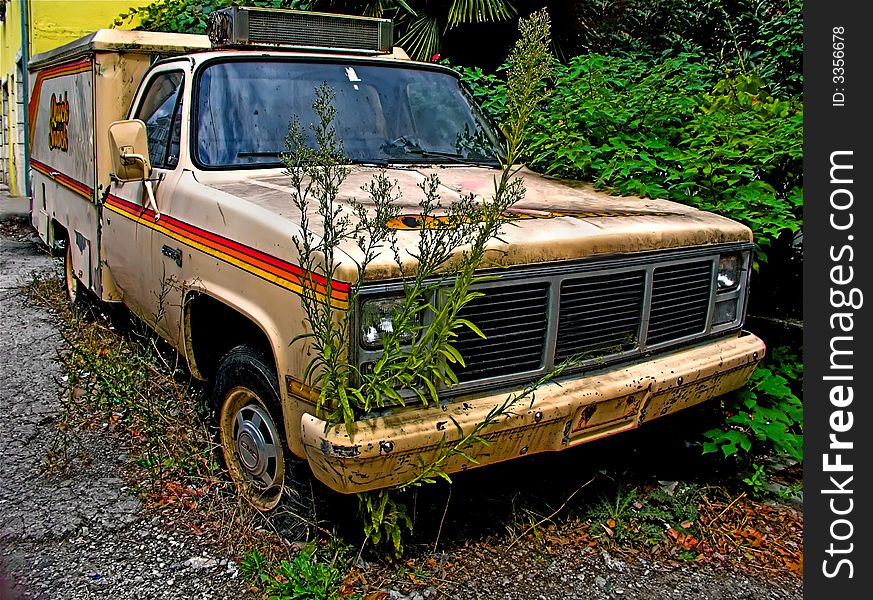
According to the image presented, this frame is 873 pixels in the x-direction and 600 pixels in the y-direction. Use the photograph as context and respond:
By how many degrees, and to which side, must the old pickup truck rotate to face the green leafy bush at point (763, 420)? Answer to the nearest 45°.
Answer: approximately 45° to its left

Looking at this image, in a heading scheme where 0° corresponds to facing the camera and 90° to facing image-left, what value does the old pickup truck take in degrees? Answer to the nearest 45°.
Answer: approximately 315°
